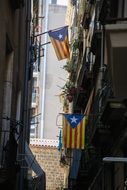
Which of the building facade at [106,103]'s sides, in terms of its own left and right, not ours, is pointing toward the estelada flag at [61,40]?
right

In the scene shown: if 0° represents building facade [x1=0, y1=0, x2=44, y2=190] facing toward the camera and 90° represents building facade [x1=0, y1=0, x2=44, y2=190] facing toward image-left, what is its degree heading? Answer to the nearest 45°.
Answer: approximately 270°

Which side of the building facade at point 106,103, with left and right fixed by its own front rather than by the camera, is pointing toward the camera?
left

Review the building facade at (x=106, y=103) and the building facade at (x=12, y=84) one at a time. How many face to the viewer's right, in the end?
1

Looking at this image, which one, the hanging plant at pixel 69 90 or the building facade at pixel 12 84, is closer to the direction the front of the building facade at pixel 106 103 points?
the building facade

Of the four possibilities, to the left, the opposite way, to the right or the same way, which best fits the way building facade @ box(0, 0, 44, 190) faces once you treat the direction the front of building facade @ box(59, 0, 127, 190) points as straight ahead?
the opposite way

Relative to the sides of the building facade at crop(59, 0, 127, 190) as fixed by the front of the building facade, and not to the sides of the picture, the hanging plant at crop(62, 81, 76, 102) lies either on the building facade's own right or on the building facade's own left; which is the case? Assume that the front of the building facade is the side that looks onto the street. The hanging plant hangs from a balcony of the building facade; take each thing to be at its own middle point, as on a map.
on the building facade's own right
